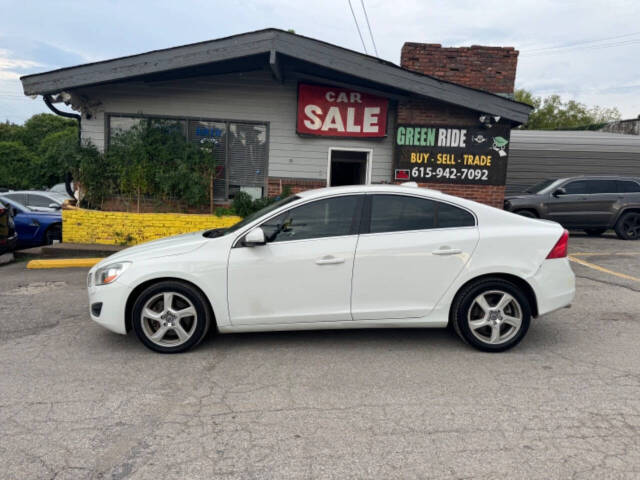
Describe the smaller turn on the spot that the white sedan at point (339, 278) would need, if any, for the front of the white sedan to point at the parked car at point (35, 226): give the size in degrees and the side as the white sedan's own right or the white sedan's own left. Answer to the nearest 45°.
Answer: approximately 45° to the white sedan's own right

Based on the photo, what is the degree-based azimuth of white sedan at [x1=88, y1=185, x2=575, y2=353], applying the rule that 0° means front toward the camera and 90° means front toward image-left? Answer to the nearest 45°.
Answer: approximately 90°

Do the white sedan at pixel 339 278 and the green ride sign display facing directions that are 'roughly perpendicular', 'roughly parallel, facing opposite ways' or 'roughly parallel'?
roughly perpendicular

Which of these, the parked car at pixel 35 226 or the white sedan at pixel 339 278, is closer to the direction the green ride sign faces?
the white sedan

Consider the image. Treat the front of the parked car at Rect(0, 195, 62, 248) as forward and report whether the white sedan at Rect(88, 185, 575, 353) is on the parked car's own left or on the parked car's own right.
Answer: on the parked car's own right

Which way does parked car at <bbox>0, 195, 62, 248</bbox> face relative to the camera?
to the viewer's right

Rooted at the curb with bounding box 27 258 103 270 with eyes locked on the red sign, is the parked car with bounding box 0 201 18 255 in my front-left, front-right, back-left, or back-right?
back-left

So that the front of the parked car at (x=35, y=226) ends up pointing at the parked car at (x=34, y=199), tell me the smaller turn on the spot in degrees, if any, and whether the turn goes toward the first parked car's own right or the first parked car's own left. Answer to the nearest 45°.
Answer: approximately 90° to the first parked car's own left

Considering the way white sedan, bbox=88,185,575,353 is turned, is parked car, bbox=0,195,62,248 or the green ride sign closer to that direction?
the parked car

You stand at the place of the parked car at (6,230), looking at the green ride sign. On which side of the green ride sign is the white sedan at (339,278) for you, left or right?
right

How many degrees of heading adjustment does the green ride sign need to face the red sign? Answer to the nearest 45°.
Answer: approximately 90° to its right

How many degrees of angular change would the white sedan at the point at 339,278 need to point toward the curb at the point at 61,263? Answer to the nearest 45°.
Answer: approximately 45° to its right

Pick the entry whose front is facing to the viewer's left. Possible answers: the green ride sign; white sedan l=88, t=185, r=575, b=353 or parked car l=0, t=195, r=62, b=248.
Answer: the white sedan

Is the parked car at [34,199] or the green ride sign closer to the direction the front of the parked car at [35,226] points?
the green ride sign
